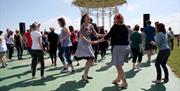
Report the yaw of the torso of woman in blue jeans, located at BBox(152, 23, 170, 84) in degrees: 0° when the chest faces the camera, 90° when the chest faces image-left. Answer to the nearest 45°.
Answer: approximately 90°
